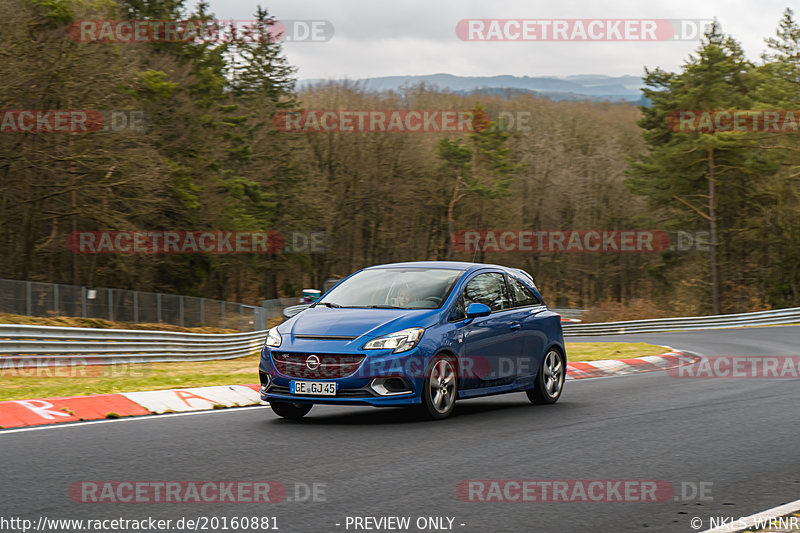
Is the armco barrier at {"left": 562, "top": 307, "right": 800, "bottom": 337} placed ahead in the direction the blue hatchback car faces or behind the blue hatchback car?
behind

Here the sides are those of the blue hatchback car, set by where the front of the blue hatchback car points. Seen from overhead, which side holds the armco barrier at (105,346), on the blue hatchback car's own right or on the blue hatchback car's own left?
on the blue hatchback car's own right

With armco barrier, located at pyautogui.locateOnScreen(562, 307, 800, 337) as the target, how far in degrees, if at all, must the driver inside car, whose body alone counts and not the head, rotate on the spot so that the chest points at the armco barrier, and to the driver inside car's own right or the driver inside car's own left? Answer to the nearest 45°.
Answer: approximately 135° to the driver inside car's own right

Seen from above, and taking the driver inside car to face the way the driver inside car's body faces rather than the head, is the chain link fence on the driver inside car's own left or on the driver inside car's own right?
on the driver inside car's own right

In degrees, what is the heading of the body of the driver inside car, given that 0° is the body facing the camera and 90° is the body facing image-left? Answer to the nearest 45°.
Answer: approximately 45°

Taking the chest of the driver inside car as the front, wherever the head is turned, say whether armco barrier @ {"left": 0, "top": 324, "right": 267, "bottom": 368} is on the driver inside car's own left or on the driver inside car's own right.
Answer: on the driver inside car's own right
